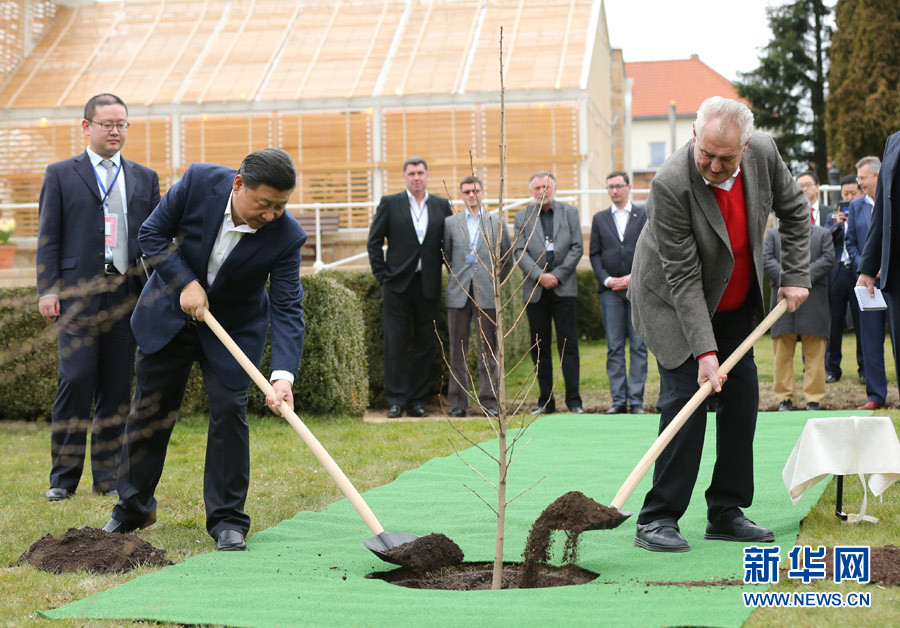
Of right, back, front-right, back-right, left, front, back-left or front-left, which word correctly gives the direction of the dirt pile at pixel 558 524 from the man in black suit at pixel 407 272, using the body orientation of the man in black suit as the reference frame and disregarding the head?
front

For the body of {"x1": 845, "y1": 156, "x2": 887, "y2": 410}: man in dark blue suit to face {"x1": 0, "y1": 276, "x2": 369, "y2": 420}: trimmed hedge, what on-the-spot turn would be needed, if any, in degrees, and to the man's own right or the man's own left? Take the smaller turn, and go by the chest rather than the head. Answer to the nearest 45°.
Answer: approximately 45° to the man's own right

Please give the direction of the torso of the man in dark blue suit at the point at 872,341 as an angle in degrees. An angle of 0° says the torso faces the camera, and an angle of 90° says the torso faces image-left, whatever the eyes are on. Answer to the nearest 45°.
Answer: approximately 45°

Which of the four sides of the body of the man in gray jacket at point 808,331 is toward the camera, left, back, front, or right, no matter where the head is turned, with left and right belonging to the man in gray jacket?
front

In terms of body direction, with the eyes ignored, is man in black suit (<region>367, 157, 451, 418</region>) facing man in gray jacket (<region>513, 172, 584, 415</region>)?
no

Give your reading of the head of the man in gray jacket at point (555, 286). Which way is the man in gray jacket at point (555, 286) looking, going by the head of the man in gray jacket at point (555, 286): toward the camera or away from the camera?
toward the camera

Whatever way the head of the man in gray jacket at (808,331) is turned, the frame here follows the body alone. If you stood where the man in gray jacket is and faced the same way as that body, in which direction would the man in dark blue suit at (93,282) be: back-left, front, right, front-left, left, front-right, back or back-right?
front-right

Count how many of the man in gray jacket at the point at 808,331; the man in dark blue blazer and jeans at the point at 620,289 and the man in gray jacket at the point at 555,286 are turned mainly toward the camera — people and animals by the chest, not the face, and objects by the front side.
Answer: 3

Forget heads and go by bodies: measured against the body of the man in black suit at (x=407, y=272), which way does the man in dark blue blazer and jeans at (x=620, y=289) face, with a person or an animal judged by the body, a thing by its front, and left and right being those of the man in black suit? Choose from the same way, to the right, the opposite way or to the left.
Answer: the same way

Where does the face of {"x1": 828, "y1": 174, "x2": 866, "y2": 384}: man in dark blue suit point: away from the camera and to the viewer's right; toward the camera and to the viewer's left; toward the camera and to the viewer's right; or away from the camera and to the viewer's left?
toward the camera and to the viewer's left

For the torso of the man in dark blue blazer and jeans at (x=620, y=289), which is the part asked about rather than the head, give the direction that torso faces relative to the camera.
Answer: toward the camera

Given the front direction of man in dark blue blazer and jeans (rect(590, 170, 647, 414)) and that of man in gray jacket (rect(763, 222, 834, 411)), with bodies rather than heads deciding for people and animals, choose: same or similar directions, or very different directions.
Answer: same or similar directions

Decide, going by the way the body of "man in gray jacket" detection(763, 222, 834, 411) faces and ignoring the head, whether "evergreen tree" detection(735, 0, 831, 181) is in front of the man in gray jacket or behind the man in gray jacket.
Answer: behind

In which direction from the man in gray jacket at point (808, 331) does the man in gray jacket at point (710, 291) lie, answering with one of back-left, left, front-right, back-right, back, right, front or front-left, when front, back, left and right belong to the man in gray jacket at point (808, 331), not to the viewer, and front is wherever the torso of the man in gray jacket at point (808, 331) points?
front

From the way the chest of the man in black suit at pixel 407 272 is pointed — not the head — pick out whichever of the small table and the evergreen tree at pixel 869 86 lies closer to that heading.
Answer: the small table

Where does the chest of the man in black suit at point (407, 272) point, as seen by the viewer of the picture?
toward the camera

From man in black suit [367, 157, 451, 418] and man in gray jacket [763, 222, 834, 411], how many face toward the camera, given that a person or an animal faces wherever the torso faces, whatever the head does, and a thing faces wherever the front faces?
2

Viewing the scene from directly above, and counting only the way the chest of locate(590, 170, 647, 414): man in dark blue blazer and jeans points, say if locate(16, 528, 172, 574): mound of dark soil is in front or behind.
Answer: in front

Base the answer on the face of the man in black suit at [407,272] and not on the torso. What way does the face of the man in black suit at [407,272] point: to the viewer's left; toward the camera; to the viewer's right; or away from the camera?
toward the camera

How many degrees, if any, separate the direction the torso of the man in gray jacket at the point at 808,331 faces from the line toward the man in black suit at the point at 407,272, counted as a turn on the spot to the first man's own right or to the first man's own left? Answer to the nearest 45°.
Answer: approximately 90° to the first man's own right

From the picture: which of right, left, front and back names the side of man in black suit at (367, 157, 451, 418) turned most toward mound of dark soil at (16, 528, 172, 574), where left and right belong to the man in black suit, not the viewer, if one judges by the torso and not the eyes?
front
